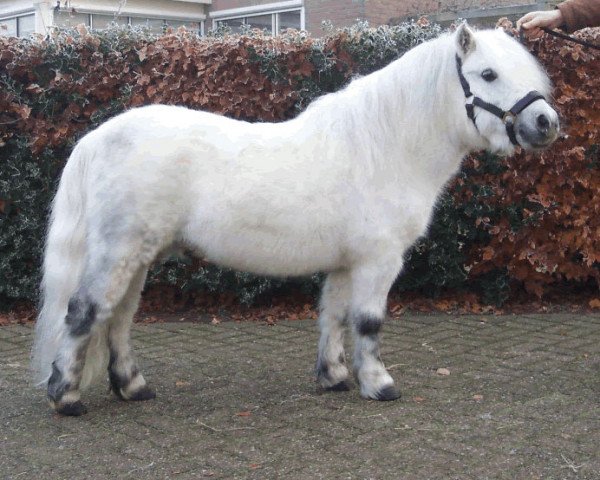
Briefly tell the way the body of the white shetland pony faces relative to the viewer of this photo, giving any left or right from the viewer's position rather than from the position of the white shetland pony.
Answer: facing to the right of the viewer
